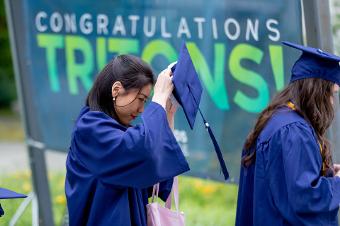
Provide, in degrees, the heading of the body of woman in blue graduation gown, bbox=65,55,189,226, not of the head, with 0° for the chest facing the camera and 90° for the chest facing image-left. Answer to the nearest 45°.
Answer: approximately 270°

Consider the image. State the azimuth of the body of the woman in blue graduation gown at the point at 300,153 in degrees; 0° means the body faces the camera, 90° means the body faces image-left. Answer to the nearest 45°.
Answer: approximately 270°

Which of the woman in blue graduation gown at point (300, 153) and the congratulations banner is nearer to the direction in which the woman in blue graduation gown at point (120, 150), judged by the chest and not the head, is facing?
the woman in blue graduation gown

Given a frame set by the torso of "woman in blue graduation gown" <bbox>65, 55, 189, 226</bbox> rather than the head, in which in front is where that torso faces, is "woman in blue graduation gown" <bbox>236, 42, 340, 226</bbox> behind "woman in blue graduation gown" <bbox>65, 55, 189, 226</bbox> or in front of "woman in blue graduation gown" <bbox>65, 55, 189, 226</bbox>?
in front

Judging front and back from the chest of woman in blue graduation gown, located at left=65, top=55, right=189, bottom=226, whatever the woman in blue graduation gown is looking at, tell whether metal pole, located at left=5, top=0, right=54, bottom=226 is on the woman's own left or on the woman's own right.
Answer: on the woman's own left

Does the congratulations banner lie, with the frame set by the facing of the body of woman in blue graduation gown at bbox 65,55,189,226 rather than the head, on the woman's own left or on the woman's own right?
on the woman's own left

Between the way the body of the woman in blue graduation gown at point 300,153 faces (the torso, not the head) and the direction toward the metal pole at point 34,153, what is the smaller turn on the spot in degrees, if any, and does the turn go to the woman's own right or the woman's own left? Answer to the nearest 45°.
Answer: approximately 135° to the woman's own left
